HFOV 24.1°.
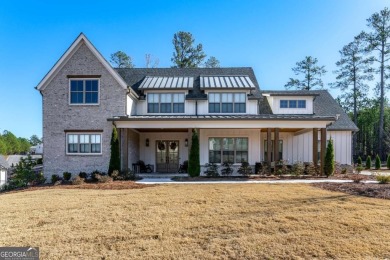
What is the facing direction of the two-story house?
toward the camera

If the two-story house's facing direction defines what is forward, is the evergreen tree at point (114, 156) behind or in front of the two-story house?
in front

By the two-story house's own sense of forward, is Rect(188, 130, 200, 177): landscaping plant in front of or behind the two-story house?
in front
